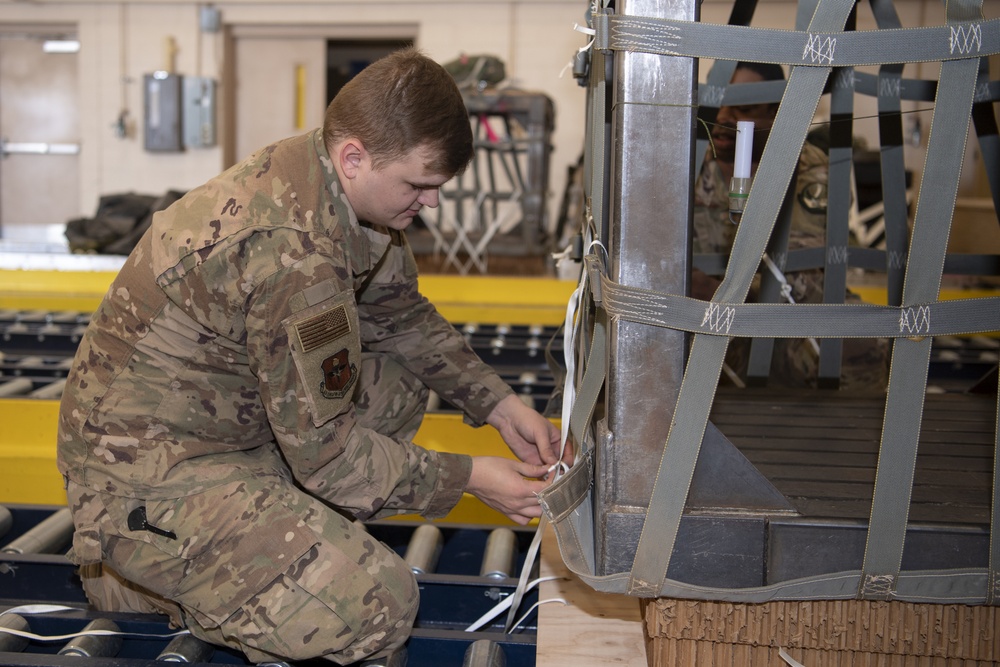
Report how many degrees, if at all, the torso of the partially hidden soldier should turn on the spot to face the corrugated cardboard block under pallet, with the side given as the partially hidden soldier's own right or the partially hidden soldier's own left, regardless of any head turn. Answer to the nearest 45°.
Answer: approximately 45° to the partially hidden soldier's own left

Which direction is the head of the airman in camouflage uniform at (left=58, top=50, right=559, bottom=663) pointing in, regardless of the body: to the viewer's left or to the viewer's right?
to the viewer's right

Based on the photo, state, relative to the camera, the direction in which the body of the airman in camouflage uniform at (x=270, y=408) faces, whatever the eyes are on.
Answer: to the viewer's right

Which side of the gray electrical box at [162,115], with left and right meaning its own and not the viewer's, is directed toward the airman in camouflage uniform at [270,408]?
front

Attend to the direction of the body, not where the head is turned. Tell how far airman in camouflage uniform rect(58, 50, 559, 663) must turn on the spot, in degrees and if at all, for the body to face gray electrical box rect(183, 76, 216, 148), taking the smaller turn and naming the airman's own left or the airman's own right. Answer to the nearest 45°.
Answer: approximately 90° to the airman's own left

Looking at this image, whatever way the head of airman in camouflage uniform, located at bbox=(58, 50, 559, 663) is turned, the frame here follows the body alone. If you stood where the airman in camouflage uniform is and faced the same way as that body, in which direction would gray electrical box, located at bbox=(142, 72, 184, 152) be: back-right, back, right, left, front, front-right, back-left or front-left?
left

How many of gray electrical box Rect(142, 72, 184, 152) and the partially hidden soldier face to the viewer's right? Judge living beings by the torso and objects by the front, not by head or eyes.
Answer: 0

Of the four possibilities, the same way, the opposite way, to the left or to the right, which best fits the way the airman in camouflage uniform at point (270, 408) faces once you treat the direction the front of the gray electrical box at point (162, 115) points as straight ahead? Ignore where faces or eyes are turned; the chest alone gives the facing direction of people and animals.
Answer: to the left

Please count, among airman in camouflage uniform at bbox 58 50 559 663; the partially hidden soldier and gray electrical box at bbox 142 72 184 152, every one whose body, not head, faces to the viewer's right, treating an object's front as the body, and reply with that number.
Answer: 1

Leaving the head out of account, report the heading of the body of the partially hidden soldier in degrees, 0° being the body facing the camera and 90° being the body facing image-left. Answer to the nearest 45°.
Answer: approximately 45°
